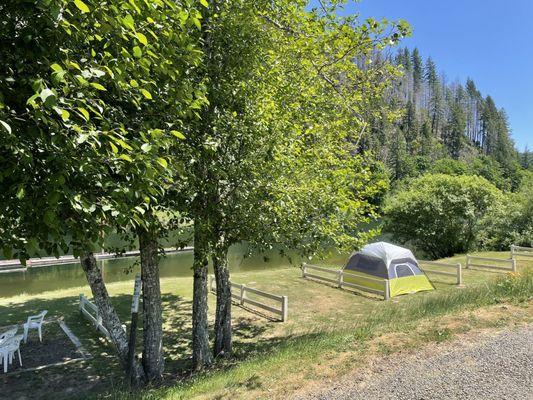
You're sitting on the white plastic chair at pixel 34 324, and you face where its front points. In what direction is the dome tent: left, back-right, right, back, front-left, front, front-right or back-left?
back

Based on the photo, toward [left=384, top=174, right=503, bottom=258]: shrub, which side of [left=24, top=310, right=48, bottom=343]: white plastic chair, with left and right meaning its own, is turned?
back

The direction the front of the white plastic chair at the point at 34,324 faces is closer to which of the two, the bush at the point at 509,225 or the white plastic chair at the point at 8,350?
the white plastic chair

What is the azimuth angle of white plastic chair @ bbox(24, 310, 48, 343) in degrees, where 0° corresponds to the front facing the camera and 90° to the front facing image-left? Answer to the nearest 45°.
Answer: approximately 90°

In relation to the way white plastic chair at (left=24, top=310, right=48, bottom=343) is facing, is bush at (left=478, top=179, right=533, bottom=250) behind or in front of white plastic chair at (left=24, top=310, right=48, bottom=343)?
behind

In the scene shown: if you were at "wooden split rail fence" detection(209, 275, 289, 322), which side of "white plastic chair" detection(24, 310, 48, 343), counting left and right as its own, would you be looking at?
back

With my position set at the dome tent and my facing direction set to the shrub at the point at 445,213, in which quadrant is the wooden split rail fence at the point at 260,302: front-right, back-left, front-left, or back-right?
back-left

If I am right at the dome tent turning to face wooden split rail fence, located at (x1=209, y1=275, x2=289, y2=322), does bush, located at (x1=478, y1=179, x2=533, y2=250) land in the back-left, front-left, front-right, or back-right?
back-right
